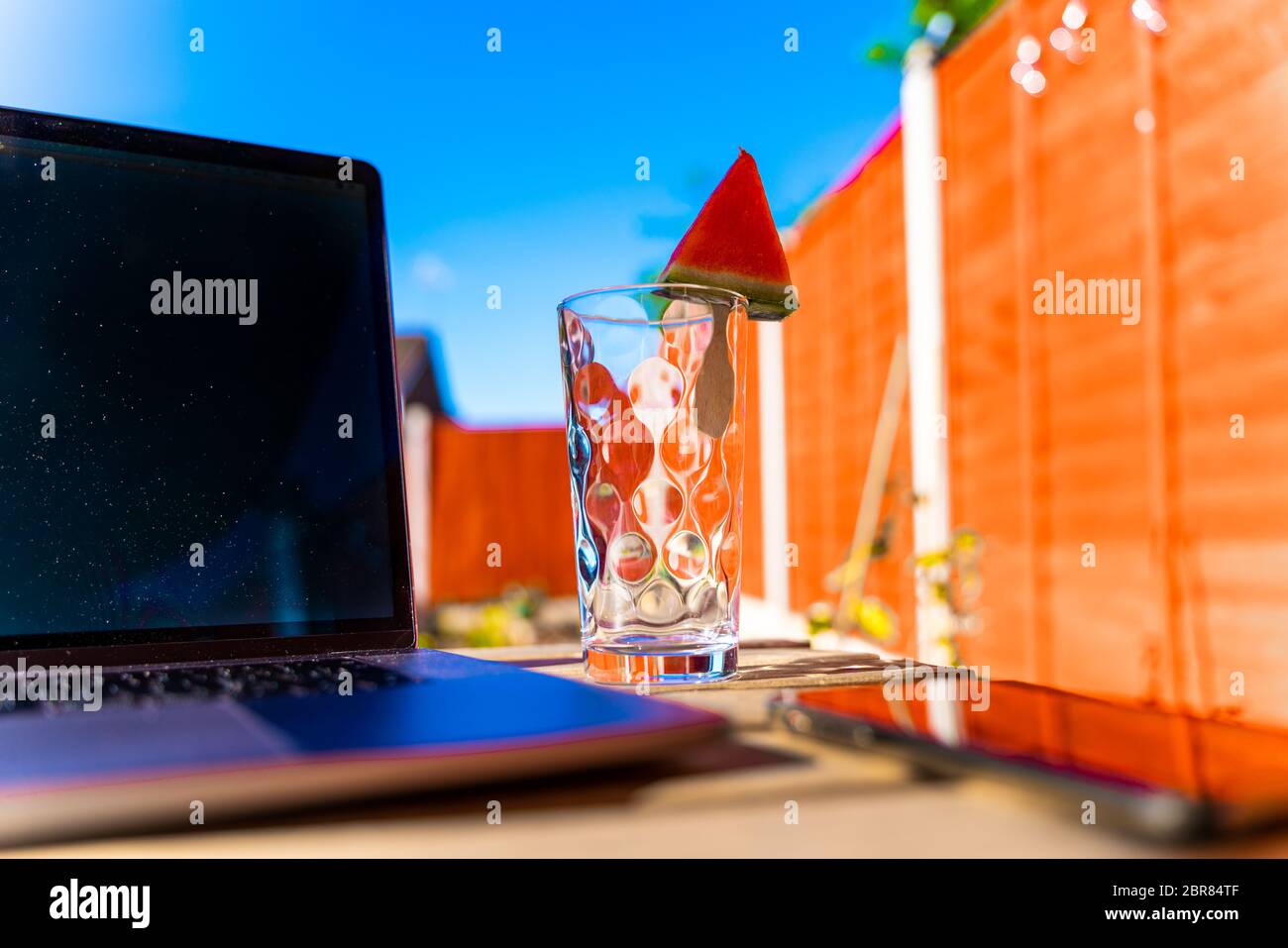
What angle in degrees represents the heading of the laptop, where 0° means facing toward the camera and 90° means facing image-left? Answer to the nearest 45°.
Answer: approximately 315°

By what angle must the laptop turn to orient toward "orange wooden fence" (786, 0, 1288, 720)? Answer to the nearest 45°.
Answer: approximately 90° to its left

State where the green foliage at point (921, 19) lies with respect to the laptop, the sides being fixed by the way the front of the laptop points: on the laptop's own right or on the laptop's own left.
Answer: on the laptop's own left

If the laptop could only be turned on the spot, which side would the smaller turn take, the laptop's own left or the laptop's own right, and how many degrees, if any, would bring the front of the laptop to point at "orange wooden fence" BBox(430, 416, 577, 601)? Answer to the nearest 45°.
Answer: approximately 135° to the laptop's own left

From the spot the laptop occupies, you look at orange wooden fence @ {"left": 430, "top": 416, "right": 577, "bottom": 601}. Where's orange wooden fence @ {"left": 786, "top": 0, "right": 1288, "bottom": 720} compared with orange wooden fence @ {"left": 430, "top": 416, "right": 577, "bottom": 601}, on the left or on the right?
right
